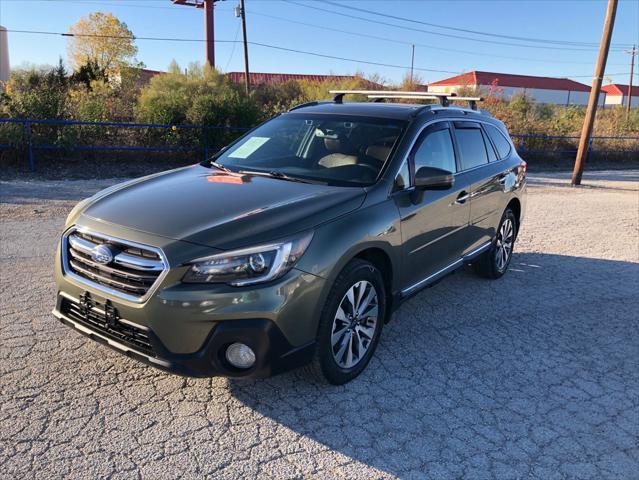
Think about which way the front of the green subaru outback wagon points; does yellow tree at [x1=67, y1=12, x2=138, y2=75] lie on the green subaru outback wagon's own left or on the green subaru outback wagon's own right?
on the green subaru outback wagon's own right

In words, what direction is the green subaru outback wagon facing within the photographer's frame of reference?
facing the viewer and to the left of the viewer

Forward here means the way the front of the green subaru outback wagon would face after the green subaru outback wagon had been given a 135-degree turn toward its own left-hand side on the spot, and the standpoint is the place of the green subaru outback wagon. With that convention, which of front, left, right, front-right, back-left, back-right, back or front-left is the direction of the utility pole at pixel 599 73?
front-left

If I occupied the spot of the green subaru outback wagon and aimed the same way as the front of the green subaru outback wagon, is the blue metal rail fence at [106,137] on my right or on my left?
on my right

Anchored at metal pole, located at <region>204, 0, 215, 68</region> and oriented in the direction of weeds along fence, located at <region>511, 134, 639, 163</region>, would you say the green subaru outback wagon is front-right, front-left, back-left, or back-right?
front-right

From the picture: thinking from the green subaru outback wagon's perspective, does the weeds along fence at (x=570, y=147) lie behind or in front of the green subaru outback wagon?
behind

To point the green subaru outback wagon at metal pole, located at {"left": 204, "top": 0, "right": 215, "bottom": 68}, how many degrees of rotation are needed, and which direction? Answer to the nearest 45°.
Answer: approximately 135° to its right

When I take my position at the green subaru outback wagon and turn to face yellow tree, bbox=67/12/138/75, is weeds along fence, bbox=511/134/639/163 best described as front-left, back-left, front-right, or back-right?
front-right
